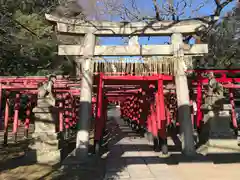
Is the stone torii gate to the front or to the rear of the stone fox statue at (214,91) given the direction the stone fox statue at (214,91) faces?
to the front

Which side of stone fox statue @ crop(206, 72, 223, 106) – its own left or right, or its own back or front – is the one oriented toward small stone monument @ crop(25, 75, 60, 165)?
front

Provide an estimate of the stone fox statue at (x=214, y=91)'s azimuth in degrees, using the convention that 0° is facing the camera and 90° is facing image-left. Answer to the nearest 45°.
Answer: approximately 45°

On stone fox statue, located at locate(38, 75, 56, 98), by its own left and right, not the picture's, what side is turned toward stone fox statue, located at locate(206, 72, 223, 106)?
front

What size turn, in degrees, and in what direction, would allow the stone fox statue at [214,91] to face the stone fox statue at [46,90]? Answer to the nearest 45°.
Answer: approximately 45° to its right

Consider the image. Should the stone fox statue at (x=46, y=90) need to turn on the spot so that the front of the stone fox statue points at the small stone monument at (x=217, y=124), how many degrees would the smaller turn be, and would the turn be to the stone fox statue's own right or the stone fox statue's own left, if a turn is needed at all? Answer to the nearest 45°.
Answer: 0° — it already faces it

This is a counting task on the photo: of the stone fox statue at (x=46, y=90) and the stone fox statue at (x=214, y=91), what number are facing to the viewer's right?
1

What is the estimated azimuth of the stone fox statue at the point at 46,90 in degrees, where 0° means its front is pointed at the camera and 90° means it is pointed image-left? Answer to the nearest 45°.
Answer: approximately 270°
